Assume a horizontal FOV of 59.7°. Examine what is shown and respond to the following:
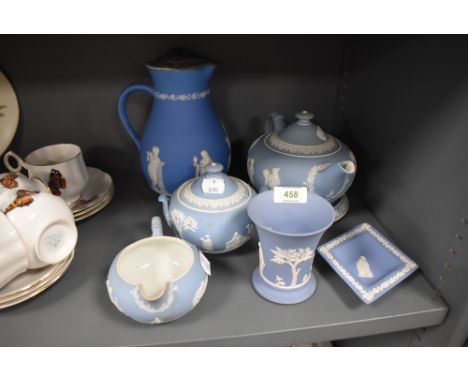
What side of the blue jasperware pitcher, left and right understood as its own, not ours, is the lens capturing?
right

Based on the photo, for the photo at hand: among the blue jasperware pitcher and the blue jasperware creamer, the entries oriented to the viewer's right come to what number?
1

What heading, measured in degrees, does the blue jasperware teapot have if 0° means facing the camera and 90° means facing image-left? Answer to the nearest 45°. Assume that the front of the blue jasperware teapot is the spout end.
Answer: approximately 315°

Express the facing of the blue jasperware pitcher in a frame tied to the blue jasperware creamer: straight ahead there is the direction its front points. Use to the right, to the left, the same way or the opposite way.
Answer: to the left

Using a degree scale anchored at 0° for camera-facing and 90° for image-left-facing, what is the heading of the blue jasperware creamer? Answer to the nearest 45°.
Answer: approximately 0°
